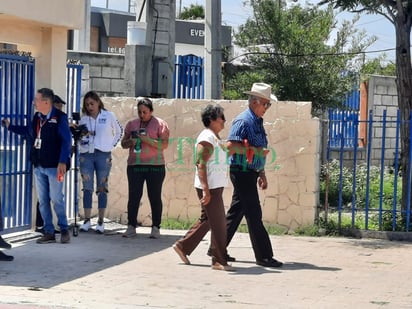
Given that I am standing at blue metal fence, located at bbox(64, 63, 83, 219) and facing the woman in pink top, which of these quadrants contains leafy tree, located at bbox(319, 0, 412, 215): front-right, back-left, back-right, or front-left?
front-left

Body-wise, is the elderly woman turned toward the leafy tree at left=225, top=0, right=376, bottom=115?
no

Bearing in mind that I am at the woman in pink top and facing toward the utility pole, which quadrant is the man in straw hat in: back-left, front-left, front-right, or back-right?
back-right

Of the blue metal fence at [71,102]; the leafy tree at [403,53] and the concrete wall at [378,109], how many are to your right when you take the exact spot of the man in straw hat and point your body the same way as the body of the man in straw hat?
0

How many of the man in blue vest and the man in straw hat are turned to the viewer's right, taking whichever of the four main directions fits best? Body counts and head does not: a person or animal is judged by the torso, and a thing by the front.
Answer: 1
